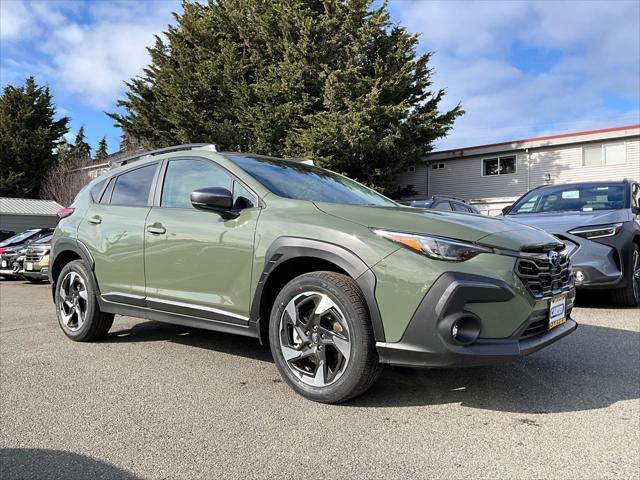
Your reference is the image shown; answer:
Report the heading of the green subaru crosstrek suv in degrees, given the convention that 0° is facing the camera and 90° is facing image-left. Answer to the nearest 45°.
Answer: approximately 315°

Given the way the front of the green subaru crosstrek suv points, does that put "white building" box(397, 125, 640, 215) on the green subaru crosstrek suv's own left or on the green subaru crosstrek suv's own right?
on the green subaru crosstrek suv's own left

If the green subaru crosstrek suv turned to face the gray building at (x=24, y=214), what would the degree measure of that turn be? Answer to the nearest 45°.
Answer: approximately 180°

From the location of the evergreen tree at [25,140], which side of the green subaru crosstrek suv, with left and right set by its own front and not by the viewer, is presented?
back

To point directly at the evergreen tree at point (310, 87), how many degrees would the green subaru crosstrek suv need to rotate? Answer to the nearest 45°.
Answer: approximately 135° to its left

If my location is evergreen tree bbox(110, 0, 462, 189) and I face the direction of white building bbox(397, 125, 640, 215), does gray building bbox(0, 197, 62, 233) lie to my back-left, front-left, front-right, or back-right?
back-left

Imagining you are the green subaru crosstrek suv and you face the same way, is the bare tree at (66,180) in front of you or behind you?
behind

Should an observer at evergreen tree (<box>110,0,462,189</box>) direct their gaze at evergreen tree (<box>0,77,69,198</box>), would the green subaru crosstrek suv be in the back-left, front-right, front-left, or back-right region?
back-left
